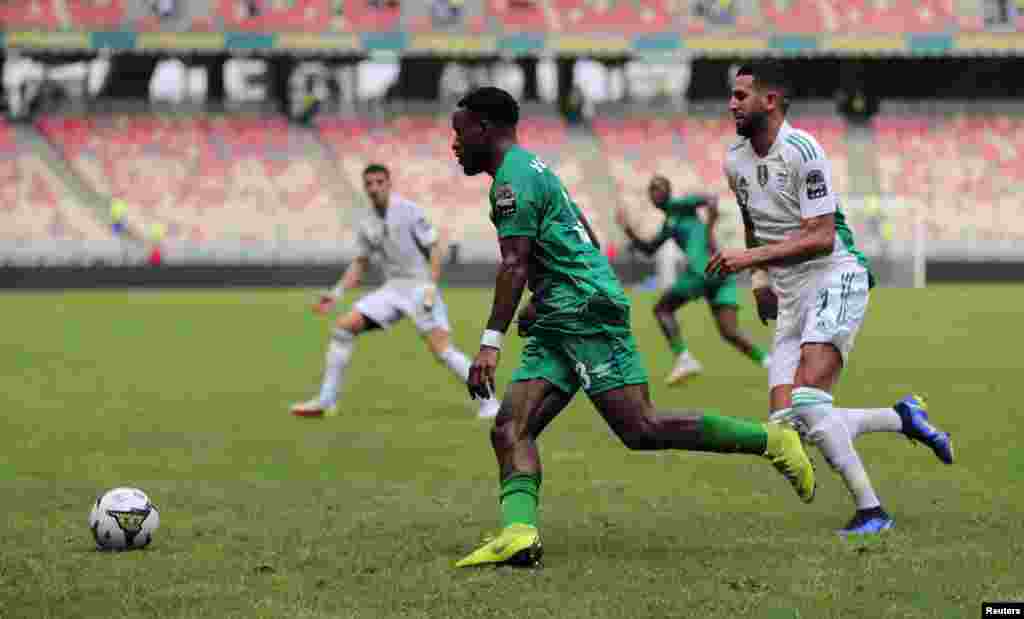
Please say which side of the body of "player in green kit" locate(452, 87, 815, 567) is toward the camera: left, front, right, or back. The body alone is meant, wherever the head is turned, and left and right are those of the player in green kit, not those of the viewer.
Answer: left

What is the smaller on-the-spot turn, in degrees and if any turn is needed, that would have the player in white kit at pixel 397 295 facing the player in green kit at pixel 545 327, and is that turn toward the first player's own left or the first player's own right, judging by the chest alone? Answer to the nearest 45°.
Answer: approximately 45° to the first player's own left

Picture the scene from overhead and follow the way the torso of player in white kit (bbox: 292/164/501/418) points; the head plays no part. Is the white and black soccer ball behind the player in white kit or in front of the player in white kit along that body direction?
in front

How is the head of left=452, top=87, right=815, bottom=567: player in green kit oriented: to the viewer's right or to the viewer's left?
to the viewer's left

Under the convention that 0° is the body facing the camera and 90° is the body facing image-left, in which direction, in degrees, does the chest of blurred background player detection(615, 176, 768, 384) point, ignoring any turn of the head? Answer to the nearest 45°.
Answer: approximately 45°

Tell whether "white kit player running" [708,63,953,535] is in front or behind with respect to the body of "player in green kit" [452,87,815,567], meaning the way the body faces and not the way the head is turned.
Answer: behind

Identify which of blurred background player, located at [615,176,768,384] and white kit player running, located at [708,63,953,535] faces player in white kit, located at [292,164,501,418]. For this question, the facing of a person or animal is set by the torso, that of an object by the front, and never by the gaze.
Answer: the blurred background player

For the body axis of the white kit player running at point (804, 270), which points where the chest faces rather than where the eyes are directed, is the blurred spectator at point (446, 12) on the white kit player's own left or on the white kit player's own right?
on the white kit player's own right

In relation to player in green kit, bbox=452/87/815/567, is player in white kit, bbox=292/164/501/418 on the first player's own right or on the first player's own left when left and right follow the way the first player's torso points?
on the first player's own right
